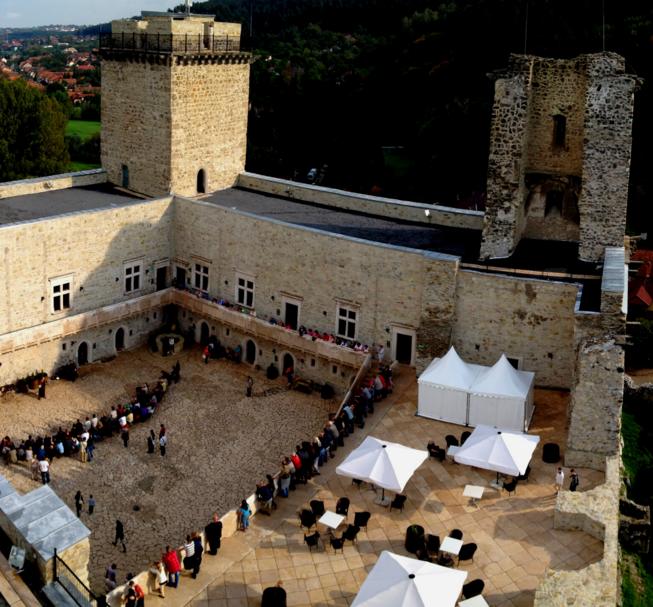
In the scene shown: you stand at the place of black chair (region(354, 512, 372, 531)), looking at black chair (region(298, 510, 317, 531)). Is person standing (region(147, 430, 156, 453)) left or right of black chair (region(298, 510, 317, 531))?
right

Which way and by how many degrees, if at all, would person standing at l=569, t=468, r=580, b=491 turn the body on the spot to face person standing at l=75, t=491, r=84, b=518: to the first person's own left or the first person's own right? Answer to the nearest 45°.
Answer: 0° — they already face them

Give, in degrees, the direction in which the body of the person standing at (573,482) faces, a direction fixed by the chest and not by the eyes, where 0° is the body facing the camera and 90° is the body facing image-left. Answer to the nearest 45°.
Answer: approximately 90°

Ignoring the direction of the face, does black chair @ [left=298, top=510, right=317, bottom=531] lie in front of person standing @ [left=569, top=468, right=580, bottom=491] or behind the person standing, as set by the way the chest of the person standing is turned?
in front

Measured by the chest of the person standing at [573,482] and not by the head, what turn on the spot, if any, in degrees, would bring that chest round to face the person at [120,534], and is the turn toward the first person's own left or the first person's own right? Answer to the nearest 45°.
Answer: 0° — they already face them

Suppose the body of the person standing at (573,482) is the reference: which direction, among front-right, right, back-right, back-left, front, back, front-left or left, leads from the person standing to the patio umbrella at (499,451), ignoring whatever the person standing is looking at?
front

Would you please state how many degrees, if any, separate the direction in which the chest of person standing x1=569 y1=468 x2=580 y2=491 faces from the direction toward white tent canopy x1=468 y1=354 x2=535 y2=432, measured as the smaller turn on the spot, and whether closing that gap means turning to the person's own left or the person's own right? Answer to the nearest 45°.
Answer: approximately 45° to the person's own right

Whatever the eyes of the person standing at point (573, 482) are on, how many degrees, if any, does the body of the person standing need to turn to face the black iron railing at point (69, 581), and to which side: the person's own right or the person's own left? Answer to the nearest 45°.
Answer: approximately 45° to the person's own left

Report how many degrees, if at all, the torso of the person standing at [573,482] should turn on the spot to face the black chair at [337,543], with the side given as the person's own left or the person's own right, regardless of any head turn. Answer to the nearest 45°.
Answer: approximately 45° to the person's own right

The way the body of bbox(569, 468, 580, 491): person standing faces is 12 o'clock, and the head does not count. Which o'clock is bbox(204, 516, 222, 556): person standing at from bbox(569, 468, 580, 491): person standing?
bbox(204, 516, 222, 556): person standing is roughly at 11 o'clock from bbox(569, 468, 580, 491): person standing.

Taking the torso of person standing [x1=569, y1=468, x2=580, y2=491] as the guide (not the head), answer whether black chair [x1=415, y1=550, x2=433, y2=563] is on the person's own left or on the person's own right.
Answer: on the person's own left

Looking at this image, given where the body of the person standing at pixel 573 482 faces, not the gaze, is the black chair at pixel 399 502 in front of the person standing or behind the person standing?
in front
